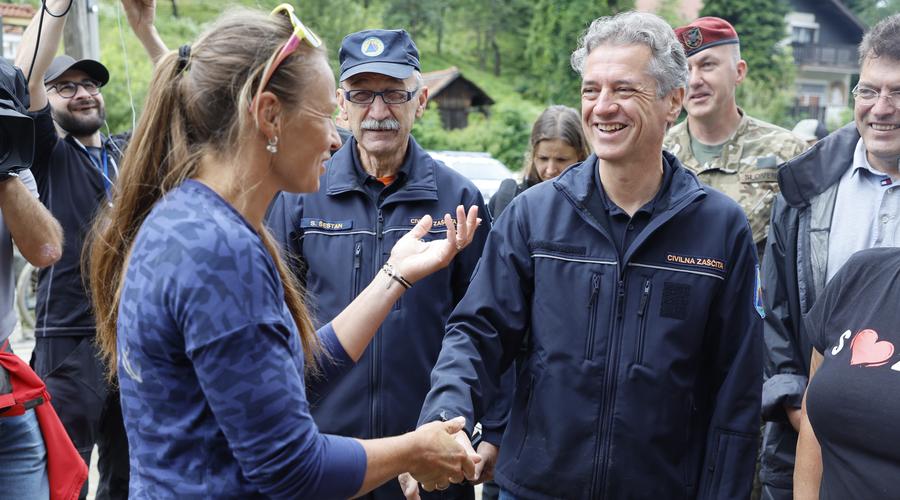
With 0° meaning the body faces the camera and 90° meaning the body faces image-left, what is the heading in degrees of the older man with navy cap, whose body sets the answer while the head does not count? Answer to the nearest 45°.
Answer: approximately 0°

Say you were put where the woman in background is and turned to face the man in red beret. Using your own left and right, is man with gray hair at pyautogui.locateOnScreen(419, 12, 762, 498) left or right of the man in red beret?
right

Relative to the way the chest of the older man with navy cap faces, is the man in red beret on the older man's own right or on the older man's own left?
on the older man's own left

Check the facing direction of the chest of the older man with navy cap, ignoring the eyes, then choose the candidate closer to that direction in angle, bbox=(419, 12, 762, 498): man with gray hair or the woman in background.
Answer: the man with gray hair

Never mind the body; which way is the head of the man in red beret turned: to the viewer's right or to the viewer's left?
to the viewer's left

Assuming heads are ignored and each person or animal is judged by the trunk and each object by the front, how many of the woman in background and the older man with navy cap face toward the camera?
2

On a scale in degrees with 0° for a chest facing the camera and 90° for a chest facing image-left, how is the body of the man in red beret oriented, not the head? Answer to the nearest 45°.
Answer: approximately 45°

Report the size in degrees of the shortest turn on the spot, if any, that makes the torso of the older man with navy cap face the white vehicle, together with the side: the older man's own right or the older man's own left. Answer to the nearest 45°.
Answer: approximately 180°

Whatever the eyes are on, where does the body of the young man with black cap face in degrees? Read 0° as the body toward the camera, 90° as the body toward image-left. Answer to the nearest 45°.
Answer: approximately 315°

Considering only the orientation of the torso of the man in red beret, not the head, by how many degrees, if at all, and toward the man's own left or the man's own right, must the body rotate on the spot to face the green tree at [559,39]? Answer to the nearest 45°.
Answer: approximately 135° to the man's own right

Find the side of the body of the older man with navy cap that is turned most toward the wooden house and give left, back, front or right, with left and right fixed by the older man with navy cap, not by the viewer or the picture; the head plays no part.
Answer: back

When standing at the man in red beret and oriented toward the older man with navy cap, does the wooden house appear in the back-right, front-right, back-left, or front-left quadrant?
back-right

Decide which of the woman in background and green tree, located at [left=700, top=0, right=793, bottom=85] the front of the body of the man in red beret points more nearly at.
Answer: the woman in background
